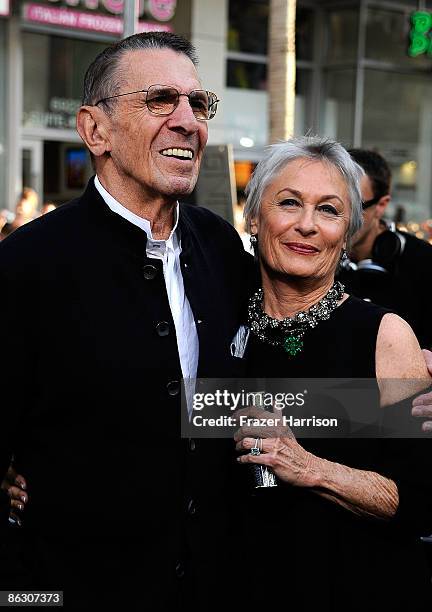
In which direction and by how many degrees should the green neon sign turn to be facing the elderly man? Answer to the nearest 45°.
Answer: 0° — it already faces them

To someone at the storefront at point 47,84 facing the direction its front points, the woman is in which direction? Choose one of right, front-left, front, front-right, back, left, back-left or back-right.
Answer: front

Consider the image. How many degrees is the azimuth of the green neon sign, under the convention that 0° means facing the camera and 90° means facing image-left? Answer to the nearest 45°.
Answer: approximately 0°

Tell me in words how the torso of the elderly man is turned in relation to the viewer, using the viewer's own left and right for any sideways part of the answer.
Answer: facing the viewer and to the right of the viewer

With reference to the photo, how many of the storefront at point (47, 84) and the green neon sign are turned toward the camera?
2

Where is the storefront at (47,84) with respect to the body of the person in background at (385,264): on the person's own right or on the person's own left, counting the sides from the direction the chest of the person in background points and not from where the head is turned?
on the person's own right

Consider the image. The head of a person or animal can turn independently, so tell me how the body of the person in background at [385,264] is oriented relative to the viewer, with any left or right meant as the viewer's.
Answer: facing the viewer and to the left of the viewer

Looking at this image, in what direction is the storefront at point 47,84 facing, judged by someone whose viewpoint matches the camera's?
facing the viewer

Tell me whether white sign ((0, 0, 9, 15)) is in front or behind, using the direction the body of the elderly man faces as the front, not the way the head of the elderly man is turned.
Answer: behind

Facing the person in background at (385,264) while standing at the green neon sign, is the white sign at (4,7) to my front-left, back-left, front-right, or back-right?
front-right

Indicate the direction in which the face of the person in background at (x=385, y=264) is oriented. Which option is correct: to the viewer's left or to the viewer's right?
to the viewer's left

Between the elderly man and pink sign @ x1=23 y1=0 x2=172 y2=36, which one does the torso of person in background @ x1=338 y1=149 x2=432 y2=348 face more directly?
the elderly man

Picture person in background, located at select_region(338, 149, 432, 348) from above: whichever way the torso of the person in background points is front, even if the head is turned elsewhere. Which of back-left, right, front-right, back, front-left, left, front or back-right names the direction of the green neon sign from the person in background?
back-right

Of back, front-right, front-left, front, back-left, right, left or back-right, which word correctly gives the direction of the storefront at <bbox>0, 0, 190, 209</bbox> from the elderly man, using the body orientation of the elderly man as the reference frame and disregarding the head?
back-left

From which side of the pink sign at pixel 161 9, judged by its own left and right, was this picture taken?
front
